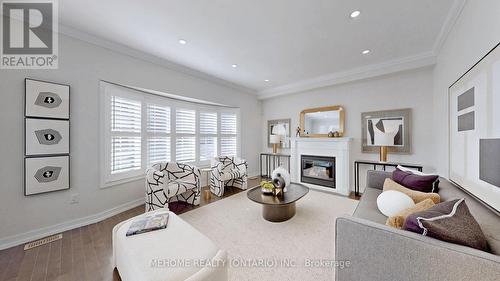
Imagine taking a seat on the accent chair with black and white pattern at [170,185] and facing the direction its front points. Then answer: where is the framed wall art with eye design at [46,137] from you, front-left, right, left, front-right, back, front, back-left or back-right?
back-right

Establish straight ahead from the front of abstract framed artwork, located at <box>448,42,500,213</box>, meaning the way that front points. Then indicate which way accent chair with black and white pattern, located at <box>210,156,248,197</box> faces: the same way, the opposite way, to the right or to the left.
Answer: the opposite way

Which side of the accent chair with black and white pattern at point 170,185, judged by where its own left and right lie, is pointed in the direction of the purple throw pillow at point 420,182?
front

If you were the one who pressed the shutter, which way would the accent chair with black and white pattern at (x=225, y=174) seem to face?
facing the viewer and to the right of the viewer

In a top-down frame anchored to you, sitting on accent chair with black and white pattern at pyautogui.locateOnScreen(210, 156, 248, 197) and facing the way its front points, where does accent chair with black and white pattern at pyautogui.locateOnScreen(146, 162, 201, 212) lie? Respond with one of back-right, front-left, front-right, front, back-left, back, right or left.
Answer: right

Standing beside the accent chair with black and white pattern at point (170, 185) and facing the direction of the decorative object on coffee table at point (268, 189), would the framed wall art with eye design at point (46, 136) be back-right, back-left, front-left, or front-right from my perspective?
back-right

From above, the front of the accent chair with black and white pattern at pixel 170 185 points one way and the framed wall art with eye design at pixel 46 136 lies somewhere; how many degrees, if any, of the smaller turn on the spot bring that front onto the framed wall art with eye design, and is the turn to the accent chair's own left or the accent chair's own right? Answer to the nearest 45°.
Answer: approximately 135° to the accent chair's own right

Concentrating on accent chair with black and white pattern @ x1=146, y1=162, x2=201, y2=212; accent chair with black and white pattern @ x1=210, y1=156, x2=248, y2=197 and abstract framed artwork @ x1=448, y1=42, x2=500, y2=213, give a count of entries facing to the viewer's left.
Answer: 1

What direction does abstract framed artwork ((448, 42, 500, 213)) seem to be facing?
to the viewer's left

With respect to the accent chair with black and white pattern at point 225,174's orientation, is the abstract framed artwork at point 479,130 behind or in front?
in front

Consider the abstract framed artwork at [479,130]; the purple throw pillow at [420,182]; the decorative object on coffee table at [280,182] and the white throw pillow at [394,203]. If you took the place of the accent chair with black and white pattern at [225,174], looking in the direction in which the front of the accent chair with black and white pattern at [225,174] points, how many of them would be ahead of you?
4

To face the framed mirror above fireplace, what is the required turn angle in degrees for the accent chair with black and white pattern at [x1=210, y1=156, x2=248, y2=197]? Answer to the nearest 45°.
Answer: approximately 45° to its left
